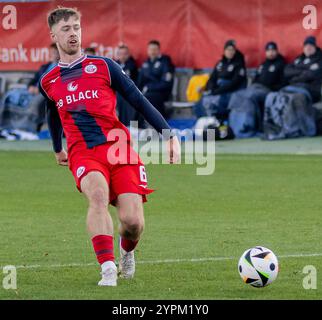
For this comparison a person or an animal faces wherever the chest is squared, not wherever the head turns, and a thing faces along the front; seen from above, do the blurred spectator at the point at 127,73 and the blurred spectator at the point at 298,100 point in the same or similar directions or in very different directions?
same or similar directions

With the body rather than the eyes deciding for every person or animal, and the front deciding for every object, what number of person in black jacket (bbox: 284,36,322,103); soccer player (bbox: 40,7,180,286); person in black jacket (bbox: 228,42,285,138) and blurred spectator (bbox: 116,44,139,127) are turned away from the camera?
0

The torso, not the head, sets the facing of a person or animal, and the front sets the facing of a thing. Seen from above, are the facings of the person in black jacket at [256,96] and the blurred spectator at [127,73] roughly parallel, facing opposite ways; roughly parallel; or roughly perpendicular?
roughly parallel

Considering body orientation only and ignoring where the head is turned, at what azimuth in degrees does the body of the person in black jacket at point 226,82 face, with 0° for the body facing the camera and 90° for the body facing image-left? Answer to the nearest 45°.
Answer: approximately 45°

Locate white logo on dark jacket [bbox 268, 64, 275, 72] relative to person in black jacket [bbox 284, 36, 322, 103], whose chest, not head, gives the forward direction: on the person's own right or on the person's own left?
on the person's own right

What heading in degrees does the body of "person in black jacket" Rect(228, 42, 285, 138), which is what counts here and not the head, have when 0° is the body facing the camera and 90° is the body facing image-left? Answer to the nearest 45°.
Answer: approximately 45°

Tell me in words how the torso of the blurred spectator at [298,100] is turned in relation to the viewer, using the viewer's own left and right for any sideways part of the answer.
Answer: facing the viewer and to the left of the viewer

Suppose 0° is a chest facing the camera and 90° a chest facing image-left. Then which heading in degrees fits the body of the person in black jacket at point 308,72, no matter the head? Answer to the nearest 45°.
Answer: approximately 45°

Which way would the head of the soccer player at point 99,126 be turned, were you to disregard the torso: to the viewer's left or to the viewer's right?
to the viewer's right

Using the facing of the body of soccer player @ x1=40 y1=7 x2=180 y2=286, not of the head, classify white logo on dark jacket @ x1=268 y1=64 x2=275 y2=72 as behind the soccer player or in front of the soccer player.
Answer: behind

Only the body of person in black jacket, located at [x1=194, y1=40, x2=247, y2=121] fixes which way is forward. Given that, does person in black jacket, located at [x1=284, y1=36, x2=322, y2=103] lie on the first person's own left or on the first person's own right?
on the first person's own left

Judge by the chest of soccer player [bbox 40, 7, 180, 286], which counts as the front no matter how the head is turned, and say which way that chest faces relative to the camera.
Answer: toward the camera

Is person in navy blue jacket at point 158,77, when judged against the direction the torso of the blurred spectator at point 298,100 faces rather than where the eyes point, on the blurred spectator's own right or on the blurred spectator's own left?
on the blurred spectator's own right
